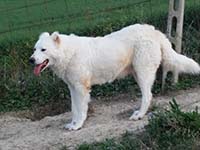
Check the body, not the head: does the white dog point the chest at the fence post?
no

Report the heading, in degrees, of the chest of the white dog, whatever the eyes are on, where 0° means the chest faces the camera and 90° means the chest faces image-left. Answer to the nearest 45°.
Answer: approximately 90°
